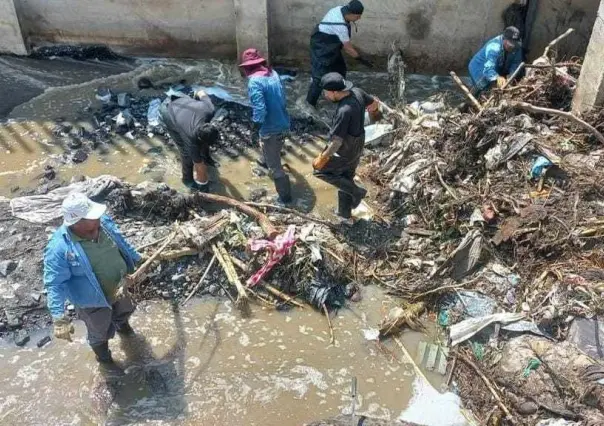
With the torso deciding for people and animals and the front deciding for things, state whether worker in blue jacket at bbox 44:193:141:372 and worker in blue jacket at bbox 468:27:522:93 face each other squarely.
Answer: no

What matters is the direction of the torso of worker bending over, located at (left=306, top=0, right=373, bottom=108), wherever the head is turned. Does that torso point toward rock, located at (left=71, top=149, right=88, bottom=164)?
no

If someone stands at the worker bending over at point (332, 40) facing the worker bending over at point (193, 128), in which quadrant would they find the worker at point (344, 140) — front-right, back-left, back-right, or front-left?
front-left

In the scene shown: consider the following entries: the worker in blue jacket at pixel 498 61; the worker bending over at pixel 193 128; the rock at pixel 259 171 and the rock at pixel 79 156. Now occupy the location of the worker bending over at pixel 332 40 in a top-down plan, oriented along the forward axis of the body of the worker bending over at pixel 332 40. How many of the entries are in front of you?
1

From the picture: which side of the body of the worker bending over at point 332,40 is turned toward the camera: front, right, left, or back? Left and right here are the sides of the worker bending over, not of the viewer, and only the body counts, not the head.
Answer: right

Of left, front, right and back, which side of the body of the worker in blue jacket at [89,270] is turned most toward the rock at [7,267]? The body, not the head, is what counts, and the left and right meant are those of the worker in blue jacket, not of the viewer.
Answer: back

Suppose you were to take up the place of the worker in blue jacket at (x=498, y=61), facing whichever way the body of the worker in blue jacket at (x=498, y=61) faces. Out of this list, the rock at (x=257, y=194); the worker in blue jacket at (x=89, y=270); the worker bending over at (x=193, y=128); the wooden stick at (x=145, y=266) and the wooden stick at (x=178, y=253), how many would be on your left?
0

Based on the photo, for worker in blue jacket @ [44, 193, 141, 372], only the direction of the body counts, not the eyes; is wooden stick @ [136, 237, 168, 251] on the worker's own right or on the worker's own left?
on the worker's own left

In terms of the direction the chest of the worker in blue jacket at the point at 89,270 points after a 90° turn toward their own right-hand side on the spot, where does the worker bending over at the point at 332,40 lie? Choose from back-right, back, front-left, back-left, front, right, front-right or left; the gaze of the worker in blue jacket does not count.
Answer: back

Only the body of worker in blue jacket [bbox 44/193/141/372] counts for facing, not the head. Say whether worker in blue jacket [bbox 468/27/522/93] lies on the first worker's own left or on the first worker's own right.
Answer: on the first worker's own left

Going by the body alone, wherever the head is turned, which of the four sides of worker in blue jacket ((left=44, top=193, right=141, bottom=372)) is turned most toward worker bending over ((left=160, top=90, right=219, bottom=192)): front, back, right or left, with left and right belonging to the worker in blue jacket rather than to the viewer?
left
